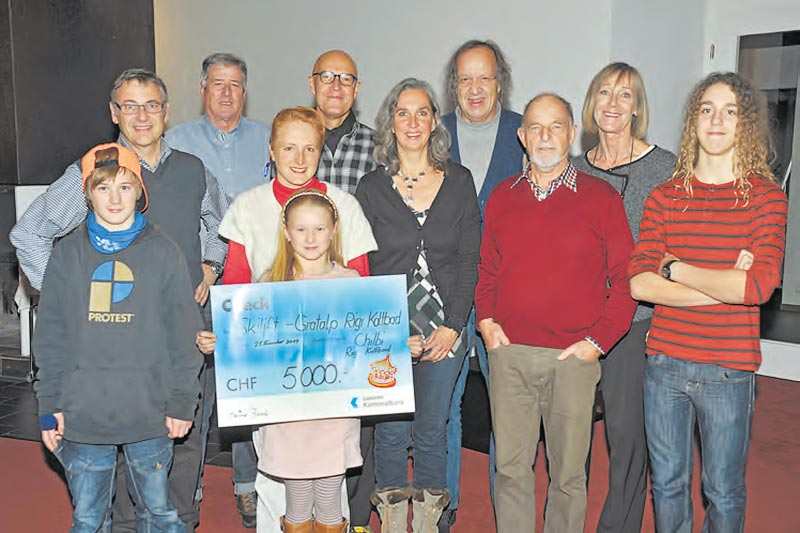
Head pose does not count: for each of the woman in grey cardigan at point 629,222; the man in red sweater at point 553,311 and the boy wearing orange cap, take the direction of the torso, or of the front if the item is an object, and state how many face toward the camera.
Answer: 3

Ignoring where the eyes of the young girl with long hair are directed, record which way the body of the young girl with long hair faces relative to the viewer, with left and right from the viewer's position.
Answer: facing the viewer

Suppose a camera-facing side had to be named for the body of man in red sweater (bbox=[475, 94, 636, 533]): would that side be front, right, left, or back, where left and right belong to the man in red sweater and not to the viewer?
front

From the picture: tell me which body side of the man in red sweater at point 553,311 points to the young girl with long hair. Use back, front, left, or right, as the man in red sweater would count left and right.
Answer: right

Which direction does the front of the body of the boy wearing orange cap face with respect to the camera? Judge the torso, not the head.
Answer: toward the camera

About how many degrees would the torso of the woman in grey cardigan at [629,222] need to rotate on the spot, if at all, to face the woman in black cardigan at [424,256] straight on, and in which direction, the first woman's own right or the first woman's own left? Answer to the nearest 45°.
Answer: approximately 90° to the first woman's own right

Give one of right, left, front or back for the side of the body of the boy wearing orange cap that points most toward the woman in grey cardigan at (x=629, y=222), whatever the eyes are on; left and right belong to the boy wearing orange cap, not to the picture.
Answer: left

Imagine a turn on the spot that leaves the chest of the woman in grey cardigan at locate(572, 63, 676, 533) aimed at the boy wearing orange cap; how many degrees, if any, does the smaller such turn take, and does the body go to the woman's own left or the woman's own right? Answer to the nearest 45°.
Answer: approximately 45° to the woman's own right

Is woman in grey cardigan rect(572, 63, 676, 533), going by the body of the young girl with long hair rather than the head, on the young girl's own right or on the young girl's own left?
on the young girl's own left
